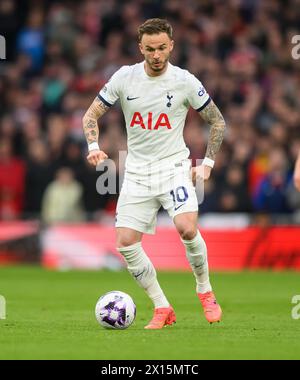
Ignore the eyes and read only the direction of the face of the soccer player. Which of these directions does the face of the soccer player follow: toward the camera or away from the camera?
toward the camera

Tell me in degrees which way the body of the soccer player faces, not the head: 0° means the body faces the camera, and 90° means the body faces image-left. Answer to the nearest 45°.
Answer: approximately 0°
